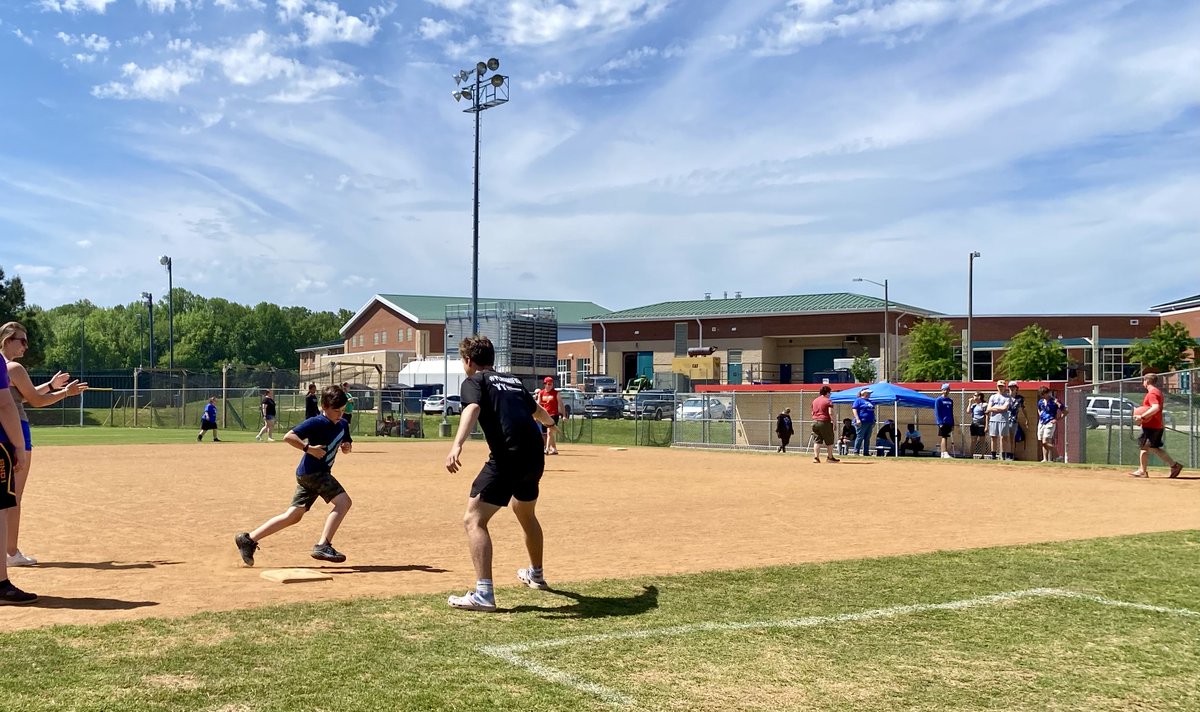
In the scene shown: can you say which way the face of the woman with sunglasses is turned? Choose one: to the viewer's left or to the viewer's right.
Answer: to the viewer's right

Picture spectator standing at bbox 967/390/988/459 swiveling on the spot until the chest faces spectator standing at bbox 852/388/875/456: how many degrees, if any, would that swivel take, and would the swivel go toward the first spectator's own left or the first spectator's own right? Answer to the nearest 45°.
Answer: approximately 45° to the first spectator's own right

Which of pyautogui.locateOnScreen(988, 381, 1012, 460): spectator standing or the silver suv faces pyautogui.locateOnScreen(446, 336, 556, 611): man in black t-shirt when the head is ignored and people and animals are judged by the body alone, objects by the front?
the spectator standing

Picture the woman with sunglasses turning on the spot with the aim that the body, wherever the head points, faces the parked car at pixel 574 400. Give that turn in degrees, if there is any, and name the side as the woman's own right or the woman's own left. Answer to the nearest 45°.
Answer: approximately 45° to the woman's own left

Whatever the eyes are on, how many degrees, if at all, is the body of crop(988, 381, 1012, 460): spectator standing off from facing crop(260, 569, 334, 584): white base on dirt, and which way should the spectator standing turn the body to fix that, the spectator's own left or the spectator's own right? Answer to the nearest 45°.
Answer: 0° — they already face it

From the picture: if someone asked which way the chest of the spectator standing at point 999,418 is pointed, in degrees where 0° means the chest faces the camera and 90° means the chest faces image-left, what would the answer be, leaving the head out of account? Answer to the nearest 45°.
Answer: approximately 0°

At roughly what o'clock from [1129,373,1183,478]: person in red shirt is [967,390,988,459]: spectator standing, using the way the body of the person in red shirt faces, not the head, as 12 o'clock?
The spectator standing is roughly at 2 o'clock from the person in red shirt.

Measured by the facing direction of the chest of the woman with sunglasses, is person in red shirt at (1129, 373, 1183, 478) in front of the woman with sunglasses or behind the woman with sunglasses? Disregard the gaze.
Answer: in front

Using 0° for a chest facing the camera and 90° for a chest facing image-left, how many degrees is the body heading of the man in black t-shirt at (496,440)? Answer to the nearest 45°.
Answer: approximately 135°

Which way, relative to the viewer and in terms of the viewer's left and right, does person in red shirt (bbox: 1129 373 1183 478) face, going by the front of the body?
facing to the left of the viewer

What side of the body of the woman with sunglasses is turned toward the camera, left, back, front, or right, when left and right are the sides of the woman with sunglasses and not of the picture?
right
